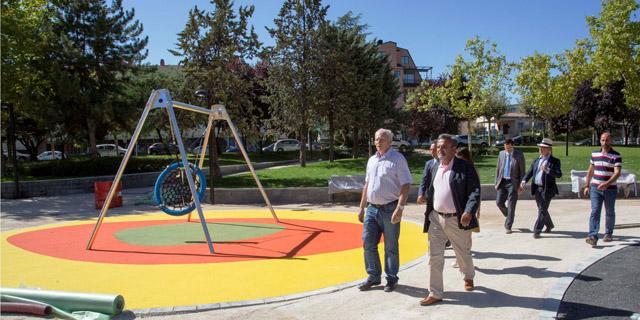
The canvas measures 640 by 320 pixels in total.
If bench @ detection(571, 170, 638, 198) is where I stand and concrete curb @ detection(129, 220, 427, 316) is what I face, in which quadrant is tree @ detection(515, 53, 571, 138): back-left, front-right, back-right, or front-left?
back-right

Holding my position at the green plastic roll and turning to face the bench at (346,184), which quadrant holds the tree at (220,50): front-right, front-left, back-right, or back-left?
front-left

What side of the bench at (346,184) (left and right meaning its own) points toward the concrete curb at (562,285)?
front

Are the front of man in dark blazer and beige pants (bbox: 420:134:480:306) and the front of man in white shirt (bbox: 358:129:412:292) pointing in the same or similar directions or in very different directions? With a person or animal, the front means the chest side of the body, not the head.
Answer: same or similar directions

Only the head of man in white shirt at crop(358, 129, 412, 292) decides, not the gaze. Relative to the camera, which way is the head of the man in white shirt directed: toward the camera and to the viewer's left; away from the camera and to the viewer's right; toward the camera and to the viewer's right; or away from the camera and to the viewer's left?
toward the camera and to the viewer's left

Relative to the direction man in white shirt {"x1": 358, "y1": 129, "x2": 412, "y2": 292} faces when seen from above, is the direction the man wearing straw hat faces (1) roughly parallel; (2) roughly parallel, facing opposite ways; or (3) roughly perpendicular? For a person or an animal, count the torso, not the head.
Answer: roughly parallel

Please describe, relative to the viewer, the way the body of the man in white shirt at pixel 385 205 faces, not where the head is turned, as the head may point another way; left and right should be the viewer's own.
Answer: facing the viewer and to the left of the viewer

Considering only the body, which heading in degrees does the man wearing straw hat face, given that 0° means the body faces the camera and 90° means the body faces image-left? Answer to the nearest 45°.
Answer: approximately 45°

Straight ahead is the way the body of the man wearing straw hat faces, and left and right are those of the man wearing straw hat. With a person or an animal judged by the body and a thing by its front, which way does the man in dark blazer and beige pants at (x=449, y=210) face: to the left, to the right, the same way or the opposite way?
the same way

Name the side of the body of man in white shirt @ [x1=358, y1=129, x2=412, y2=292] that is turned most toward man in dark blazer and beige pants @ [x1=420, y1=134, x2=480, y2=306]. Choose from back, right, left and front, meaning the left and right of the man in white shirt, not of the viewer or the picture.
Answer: left

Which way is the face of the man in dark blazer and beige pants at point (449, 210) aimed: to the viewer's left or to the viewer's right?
to the viewer's left

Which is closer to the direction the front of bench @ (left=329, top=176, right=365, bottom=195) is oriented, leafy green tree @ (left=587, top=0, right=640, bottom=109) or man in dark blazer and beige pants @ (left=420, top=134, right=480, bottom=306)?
the man in dark blazer and beige pants

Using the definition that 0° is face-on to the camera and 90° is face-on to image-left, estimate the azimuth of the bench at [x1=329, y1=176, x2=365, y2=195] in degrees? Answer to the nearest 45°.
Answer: approximately 0°

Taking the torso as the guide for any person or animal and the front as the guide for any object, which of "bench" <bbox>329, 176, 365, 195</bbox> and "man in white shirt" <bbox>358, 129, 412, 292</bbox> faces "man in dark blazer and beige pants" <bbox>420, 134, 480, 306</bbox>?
the bench

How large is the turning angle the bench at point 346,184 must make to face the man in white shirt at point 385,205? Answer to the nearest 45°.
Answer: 0° — it already faces them

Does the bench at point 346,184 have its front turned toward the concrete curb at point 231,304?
yes
